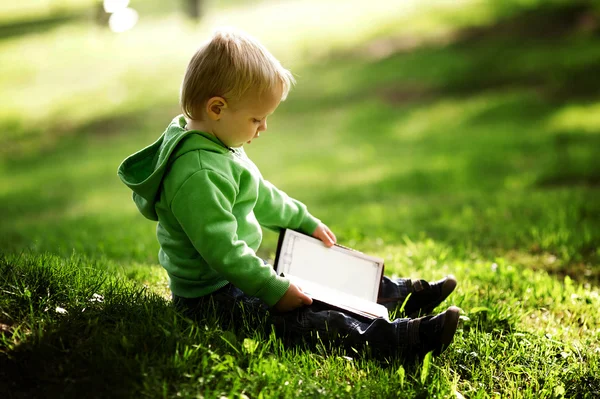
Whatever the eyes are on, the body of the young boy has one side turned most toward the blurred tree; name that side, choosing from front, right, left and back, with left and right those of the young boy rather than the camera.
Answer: left

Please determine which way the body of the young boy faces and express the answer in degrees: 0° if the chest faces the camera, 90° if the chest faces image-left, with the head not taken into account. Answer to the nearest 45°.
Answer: approximately 270°

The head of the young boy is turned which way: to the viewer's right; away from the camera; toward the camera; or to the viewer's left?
to the viewer's right
